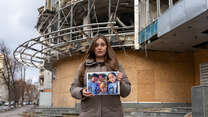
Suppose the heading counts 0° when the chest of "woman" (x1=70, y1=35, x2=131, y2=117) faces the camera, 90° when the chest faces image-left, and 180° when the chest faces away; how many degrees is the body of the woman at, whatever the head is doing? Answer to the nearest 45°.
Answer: approximately 0°

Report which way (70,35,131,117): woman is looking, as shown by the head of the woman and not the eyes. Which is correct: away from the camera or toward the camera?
toward the camera

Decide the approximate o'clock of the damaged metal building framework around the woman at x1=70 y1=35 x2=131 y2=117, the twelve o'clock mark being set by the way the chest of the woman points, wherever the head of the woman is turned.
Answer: The damaged metal building framework is roughly at 6 o'clock from the woman.
